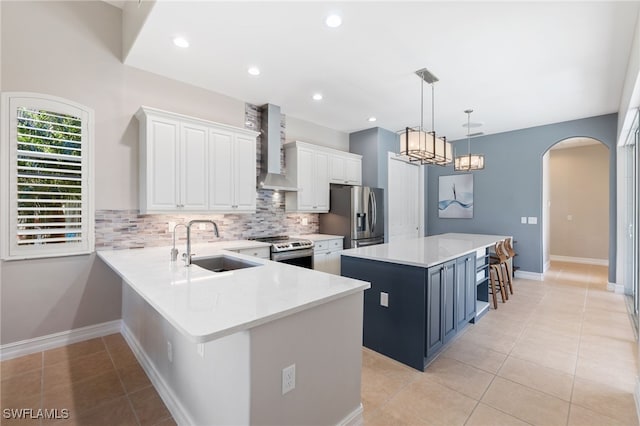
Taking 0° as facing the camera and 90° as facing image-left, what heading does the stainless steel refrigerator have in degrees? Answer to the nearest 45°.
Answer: approximately 315°

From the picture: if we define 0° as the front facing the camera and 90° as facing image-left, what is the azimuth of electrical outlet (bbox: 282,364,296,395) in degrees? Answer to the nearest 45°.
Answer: approximately 315°

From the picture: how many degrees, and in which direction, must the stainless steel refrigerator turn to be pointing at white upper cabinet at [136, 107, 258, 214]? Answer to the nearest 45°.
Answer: approximately 90° to its right

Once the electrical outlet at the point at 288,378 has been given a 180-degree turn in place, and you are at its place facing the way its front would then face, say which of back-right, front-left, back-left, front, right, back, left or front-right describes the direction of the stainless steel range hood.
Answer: front-right

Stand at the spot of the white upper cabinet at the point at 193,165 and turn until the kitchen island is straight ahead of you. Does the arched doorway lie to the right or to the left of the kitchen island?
left
